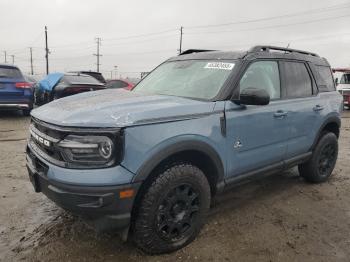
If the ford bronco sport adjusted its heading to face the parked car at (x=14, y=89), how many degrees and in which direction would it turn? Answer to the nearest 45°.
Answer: approximately 90° to its right

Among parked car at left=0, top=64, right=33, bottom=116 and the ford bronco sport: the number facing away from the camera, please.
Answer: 1

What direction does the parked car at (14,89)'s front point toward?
away from the camera

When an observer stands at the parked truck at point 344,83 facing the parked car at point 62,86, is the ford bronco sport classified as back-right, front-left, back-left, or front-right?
front-left

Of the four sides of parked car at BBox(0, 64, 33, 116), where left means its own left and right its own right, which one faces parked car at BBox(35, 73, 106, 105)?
right

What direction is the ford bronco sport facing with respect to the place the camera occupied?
facing the viewer and to the left of the viewer

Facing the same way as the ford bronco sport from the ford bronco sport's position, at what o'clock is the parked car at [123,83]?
The parked car is roughly at 4 o'clock from the ford bronco sport.

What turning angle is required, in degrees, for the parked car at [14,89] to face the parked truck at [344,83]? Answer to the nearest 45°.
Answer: approximately 90° to its right

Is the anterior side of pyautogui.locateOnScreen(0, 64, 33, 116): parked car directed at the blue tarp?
no

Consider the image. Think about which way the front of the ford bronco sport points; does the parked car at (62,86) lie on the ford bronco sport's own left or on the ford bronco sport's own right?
on the ford bronco sport's own right

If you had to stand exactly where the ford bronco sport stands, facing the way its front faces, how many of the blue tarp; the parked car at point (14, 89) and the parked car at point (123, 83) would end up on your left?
0

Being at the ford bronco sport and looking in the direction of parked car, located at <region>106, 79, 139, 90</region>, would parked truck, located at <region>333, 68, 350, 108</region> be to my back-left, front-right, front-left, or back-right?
front-right

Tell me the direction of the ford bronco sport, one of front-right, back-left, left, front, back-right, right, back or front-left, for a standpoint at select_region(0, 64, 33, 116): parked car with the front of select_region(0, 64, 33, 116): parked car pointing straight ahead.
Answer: back

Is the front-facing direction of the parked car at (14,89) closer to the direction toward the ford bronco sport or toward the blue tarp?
the blue tarp

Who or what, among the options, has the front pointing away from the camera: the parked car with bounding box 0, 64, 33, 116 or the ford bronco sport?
the parked car

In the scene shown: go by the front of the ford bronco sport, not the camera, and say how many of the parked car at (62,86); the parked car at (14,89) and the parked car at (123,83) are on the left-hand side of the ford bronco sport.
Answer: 0

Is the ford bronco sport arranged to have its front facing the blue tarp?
no

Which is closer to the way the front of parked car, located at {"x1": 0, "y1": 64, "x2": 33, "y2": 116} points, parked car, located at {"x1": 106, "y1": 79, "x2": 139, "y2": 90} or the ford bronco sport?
the parked car

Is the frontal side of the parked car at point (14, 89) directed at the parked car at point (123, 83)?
no

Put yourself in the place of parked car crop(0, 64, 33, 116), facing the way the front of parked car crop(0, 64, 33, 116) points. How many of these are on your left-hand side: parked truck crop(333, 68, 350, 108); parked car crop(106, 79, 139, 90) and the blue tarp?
0
